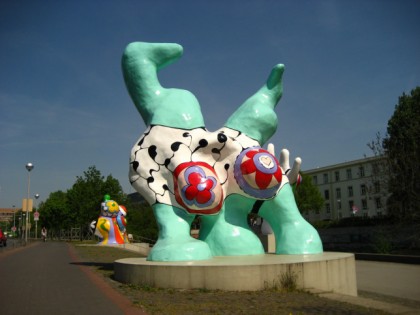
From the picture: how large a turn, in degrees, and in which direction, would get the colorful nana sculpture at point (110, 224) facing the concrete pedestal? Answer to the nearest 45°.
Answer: approximately 45° to its right

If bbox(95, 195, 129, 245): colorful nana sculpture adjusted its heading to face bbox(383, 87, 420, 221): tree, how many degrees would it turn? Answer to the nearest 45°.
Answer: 0° — it already faces it

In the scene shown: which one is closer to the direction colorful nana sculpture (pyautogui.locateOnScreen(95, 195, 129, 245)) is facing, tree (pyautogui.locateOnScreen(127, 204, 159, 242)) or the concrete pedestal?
the concrete pedestal

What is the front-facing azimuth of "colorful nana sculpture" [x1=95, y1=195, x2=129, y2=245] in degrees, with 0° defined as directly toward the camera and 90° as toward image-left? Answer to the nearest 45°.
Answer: approximately 315°

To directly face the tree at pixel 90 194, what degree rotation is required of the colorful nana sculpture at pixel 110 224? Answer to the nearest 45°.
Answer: approximately 135° to its left

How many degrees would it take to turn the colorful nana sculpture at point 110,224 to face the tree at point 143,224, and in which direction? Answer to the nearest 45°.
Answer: approximately 135° to its left

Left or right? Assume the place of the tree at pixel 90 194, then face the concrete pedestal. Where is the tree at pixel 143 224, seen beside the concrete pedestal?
left
